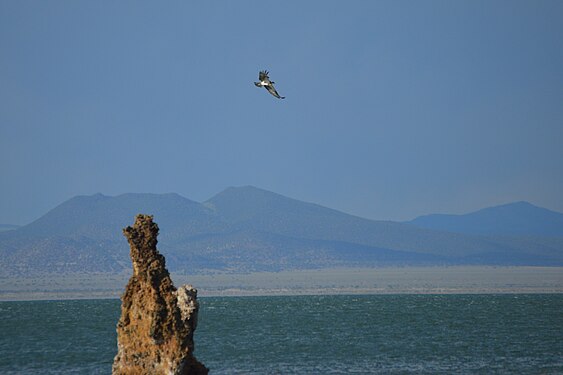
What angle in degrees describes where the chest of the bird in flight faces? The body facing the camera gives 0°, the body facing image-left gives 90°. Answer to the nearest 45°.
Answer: approximately 90°
